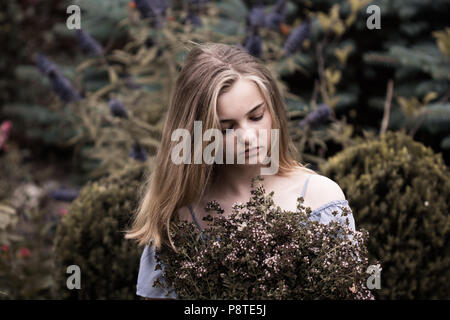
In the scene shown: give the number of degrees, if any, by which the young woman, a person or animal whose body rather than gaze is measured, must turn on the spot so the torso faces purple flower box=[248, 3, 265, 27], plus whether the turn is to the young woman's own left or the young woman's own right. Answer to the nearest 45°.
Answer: approximately 180°

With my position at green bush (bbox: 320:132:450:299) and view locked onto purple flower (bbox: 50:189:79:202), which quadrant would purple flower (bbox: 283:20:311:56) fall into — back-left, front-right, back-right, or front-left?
front-right

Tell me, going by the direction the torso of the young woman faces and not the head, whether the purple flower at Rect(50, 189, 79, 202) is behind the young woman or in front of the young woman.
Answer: behind

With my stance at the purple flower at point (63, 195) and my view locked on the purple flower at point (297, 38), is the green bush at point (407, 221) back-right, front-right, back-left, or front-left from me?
front-right

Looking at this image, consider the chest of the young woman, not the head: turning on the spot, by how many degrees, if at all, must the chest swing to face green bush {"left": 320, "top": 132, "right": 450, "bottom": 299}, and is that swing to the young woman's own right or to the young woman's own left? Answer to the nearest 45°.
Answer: approximately 135° to the young woman's own left

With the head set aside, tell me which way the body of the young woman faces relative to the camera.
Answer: toward the camera

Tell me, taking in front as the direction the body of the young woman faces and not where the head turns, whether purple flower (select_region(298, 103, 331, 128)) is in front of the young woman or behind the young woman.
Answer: behind

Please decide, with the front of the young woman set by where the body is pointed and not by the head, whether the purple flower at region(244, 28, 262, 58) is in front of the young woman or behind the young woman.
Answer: behind

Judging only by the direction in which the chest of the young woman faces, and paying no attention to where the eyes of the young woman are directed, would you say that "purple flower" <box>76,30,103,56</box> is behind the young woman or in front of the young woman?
behind

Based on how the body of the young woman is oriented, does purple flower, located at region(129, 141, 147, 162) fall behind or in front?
behind

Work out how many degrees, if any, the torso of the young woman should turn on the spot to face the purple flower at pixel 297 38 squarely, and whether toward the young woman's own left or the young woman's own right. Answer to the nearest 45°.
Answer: approximately 180°

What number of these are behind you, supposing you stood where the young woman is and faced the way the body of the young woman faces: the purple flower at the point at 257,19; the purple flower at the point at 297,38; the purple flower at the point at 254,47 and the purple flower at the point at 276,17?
4

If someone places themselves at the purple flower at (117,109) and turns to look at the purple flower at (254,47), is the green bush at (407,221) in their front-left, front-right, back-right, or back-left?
front-right

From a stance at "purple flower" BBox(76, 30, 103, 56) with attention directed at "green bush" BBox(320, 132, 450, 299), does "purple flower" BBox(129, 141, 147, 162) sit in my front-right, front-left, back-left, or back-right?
front-right
